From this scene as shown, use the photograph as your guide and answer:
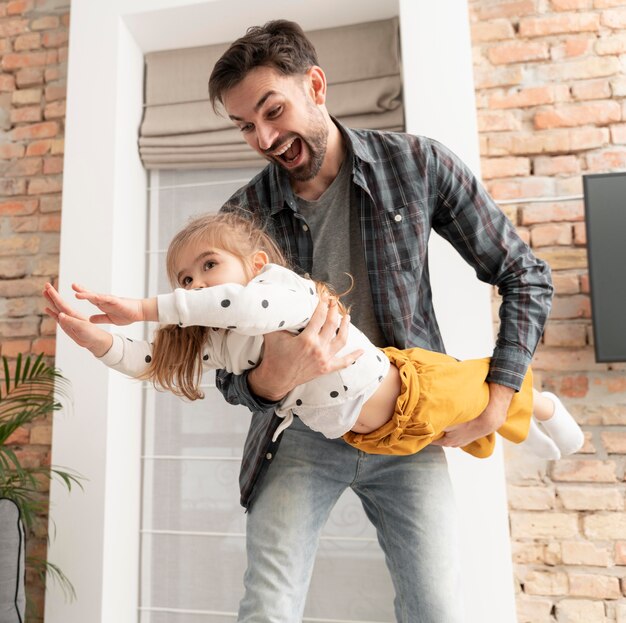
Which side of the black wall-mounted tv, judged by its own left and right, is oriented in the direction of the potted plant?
right

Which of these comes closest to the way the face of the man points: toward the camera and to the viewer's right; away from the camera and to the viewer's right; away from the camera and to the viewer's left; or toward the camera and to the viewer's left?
toward the camera and to the viewer's left

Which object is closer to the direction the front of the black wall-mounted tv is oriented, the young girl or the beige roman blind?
the young girl

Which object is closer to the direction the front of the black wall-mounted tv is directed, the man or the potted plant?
the man

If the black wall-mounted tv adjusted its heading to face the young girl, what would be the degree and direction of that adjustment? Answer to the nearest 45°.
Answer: approximately 45° to its right

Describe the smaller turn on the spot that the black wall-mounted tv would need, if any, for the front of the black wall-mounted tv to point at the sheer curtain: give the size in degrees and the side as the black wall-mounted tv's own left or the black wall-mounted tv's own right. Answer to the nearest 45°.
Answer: approximately 90° to the black wall-mounted tv's own right

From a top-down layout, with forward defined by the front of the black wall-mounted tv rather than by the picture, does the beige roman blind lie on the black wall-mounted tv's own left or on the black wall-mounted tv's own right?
on the black wall-mounted tv's own right

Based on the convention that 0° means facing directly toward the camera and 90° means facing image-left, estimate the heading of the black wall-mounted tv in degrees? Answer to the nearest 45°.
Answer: approximately 0°

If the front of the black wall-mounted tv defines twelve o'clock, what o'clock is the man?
The man is roughly at 1 o'clock from the black wall-mounted tv.

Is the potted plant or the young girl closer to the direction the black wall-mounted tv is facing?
the young girl

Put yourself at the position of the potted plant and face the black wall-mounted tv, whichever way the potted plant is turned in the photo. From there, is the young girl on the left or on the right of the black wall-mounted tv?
right
